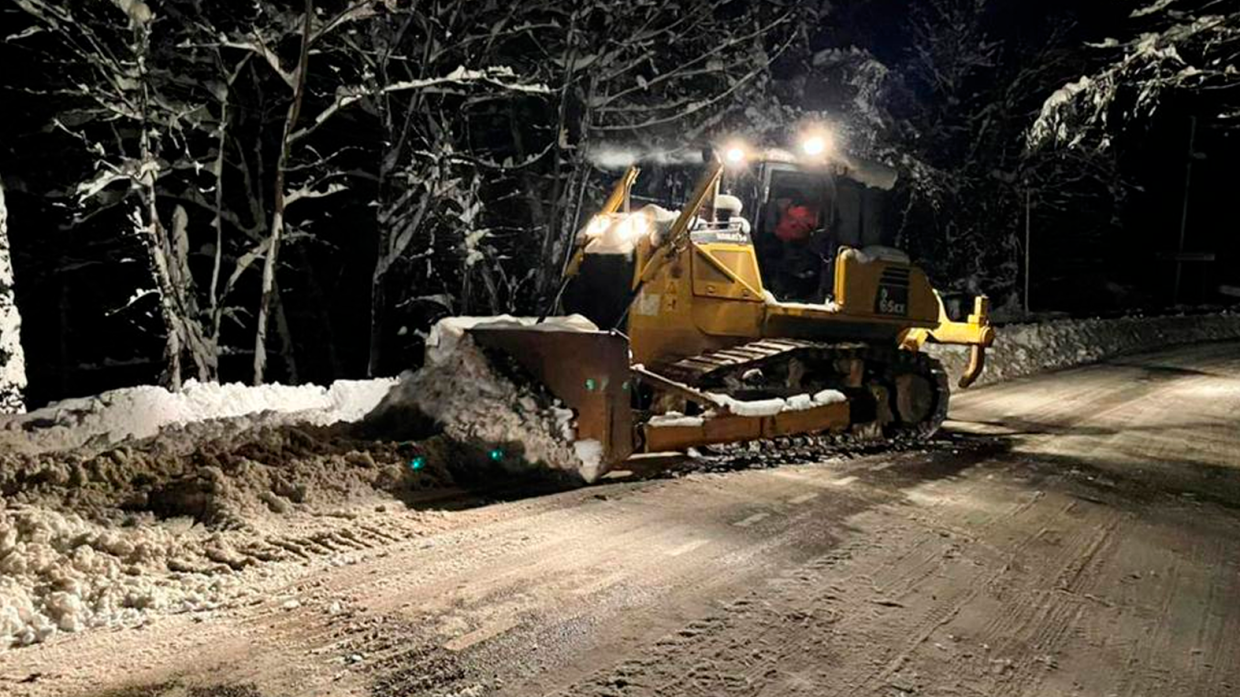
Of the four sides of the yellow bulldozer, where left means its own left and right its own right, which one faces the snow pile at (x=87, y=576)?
front

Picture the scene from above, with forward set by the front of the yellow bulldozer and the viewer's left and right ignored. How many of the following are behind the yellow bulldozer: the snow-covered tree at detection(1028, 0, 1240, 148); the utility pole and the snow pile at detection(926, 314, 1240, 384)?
3

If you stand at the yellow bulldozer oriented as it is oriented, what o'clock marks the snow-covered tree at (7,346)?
The snow-covered tree is roughly at 1 o'clock from the yellow bulldozer.

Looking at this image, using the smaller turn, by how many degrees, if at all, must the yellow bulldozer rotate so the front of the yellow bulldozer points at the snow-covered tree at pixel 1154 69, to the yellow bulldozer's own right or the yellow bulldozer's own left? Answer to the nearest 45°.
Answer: approximately 180°

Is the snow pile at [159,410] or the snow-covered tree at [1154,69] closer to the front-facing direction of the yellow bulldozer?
the snow pile

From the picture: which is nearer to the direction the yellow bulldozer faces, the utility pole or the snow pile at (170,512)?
the snow pile

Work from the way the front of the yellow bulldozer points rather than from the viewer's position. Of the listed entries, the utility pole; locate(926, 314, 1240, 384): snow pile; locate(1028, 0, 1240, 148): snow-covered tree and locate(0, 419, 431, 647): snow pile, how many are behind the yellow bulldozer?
3

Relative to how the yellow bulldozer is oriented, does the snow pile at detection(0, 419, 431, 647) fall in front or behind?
in front

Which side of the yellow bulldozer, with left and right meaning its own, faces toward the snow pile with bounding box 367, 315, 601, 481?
front

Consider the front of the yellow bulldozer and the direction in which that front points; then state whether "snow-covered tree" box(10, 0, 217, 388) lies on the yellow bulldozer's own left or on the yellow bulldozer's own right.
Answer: on the yellow bulldozer's own right

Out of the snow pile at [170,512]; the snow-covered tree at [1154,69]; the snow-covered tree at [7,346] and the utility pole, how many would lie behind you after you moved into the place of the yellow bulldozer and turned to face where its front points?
2

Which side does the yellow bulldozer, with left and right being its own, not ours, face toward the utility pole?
back

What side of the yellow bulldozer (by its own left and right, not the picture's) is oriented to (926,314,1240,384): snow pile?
back

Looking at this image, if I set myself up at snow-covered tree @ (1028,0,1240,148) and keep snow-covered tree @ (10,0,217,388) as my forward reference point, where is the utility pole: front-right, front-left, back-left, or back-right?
back-right

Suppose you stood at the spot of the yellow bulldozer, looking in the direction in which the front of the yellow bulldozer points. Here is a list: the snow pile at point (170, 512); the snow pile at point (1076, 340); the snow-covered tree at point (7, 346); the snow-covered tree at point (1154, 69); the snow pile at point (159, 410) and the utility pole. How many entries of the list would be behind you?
3

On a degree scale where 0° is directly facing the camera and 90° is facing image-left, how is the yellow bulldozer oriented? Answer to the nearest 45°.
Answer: approximately 45°

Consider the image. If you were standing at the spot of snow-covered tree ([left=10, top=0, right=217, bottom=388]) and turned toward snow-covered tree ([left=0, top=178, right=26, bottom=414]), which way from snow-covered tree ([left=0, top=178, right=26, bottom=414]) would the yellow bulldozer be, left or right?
left

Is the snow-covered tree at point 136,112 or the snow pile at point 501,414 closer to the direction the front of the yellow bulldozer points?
the snow pile
